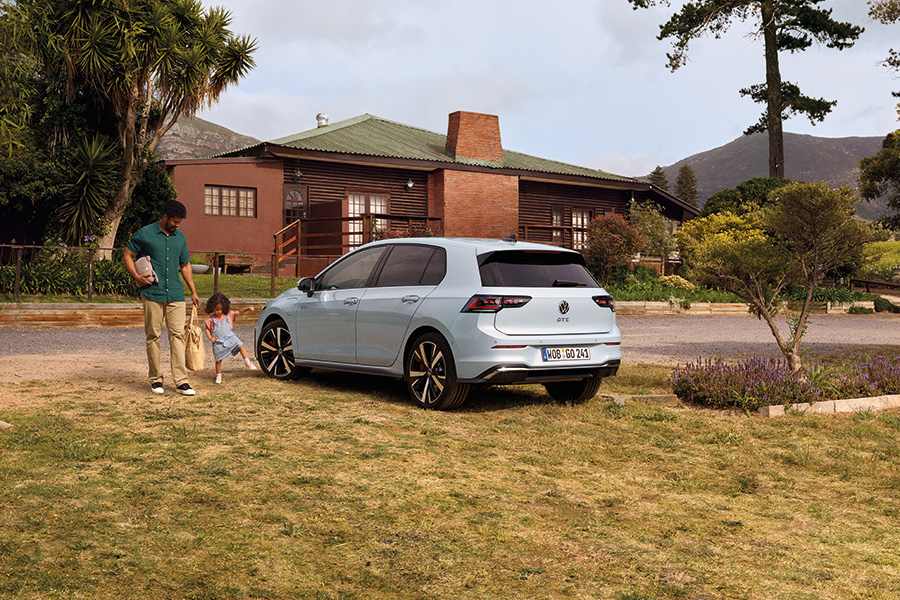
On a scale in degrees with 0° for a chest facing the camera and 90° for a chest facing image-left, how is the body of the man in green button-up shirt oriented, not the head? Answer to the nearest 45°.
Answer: approximately 315°

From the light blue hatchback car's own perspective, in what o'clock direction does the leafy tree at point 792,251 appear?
The leafy tree is roughly at 4 o'clock from the light blue hatchback car.

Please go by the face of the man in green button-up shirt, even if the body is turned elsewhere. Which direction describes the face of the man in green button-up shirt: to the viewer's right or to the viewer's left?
to the viewer's right

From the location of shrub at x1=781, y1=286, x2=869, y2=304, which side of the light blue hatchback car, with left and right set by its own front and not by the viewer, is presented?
right

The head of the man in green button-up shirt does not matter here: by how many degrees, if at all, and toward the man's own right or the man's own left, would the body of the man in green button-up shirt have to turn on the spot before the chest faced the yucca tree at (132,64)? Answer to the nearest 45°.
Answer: approximately 135° to the man's own left

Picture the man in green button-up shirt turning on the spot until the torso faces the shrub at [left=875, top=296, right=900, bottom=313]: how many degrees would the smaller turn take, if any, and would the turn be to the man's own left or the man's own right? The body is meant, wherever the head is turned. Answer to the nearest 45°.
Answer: approximately 90° to the man's own left

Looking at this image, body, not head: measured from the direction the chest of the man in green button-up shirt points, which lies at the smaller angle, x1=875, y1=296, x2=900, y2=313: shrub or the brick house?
the shrub

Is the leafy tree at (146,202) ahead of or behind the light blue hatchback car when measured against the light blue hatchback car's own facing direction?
ahead

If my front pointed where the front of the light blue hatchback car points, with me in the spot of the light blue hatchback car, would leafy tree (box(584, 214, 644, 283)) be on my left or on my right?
on my right

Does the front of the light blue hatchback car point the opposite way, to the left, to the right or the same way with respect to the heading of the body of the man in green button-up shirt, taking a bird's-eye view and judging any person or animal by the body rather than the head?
the opposite way

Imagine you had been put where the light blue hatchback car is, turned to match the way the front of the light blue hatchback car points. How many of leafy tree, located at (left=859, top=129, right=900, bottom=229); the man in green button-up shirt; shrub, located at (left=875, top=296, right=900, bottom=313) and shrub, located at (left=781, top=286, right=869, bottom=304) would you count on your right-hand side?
3

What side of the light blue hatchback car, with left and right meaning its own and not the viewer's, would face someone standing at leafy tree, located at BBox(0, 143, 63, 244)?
front

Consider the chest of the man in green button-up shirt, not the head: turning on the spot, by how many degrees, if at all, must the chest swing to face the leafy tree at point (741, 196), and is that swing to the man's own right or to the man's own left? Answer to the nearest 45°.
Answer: approximately 90° to the man's own left

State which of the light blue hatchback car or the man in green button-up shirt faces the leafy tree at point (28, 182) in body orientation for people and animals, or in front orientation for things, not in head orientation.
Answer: the light blue hatchback car

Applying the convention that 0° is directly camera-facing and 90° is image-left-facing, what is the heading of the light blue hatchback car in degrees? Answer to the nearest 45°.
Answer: approximately 135°

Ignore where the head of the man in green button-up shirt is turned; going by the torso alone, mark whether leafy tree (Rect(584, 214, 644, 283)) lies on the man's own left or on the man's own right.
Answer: on the man's own left

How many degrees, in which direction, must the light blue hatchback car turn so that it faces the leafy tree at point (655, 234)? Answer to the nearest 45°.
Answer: approximately 45° to its right
